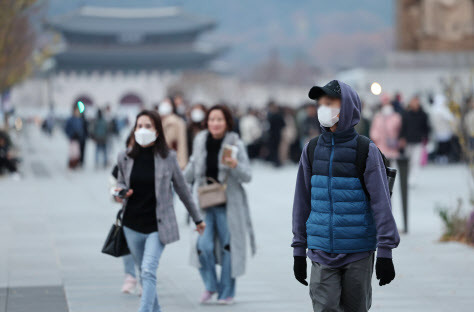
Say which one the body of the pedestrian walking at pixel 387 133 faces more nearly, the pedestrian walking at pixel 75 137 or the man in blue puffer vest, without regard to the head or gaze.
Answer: the man in blue puffer vest

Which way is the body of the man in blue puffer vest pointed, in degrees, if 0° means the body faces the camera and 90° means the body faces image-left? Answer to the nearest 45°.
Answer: approximately 45°

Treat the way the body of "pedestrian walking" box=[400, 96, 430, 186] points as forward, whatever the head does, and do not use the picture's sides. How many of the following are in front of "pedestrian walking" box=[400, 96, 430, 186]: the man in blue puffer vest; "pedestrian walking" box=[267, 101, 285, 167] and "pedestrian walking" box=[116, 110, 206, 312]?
2

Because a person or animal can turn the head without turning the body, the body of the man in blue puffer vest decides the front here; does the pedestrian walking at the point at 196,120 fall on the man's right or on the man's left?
on the man's right

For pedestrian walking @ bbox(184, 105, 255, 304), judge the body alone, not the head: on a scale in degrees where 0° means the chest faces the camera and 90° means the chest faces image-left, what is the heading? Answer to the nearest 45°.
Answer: approximately 0°
